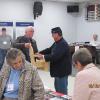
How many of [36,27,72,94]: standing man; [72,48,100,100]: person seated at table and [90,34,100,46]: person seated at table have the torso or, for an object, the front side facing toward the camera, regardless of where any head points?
1

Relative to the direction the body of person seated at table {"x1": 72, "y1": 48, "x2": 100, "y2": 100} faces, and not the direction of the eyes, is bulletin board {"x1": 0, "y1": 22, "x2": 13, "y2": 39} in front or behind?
in front

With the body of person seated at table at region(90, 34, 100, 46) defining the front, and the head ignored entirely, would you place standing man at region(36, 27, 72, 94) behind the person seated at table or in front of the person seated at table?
in front

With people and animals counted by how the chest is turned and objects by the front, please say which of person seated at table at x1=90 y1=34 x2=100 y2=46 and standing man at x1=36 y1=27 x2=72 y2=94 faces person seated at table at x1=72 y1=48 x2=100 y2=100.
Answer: person seated at table at x1=90 y1=34 x2=100 y2=46

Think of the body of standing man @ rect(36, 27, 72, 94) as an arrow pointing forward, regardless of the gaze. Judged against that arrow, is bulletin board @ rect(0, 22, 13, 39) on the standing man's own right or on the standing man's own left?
on the standing man's own right

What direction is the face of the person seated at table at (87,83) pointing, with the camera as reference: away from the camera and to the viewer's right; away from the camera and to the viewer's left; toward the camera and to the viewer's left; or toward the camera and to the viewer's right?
away from the camera and to the viewer's left

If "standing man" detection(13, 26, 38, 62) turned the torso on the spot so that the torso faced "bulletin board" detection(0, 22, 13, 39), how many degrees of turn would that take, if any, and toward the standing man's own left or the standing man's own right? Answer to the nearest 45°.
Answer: approximately 135° to the standing man's own left

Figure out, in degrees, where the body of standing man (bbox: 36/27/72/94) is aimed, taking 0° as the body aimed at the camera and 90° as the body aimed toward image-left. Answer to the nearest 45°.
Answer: approximately 90°

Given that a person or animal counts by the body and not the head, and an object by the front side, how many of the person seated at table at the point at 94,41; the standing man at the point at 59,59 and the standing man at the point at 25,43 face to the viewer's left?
1

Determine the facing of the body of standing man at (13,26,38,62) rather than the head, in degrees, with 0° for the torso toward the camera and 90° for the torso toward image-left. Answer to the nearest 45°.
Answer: approximately 315°

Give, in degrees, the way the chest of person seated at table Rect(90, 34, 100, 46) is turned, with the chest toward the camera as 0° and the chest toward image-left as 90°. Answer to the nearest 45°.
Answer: approximately 0°
